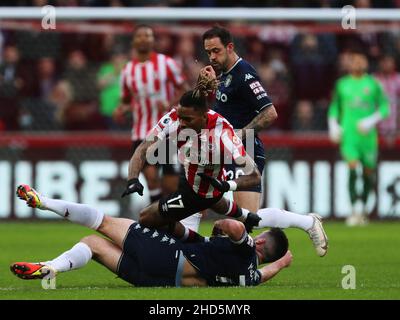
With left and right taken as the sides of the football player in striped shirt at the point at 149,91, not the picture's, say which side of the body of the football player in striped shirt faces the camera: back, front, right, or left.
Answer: front

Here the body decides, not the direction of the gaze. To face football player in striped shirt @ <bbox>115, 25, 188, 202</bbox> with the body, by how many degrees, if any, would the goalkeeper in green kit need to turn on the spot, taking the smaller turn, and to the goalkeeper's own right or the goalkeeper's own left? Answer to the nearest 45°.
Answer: approximately 45° to the goalkeeper's own right

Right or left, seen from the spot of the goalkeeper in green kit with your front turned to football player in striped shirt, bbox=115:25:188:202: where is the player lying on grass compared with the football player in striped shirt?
left

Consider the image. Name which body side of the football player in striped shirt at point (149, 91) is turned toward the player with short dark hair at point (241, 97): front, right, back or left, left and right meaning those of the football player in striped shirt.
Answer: front

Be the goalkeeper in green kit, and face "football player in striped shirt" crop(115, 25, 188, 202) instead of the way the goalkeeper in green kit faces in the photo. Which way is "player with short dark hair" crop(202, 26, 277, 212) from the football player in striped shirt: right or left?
left

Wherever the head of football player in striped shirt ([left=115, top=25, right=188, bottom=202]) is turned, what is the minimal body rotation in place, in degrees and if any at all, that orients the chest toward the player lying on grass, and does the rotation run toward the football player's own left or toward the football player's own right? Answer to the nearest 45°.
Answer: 0° — they already face them

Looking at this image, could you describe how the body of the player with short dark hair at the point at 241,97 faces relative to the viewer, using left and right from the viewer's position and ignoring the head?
facing the viewer and to the left of the viewer

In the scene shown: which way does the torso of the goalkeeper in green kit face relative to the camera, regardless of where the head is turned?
toward the camera

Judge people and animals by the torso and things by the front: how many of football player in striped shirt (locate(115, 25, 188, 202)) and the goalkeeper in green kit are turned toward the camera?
2
